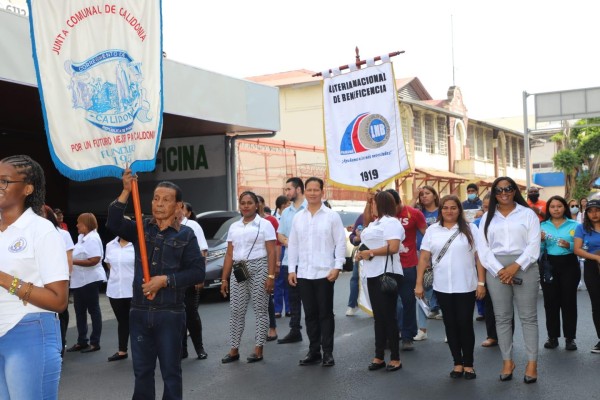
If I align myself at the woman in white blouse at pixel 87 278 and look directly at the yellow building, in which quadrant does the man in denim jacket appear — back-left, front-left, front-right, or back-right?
back-right

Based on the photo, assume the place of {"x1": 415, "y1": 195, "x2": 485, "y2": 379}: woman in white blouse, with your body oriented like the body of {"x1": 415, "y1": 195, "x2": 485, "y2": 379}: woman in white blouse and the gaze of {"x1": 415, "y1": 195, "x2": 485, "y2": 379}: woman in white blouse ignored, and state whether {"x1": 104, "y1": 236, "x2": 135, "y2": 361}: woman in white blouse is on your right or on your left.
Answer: on your right

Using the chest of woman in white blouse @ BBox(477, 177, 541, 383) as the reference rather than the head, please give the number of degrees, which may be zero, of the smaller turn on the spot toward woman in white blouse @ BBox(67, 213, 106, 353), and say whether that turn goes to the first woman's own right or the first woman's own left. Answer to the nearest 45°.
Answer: approximately 90° to the first woman's own right

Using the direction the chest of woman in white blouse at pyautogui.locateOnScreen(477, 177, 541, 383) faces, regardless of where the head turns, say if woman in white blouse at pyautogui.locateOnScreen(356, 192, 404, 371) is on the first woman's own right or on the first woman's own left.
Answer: on the first woman's own right

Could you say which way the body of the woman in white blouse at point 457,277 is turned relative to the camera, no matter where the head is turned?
toward the camera

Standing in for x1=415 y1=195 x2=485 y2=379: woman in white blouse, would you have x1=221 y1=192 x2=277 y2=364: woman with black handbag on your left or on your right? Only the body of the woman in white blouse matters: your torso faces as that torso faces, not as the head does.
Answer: on your right

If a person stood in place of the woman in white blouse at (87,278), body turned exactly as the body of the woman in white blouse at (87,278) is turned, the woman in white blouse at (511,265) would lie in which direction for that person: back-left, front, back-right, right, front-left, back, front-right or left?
back-left

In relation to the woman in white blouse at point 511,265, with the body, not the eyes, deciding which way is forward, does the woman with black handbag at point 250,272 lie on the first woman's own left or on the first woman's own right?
on the first woman's own right

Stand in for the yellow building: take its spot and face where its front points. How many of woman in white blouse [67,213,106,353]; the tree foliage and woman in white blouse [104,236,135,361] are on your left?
1

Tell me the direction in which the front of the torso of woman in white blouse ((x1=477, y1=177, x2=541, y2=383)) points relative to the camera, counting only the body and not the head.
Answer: toward the camera
